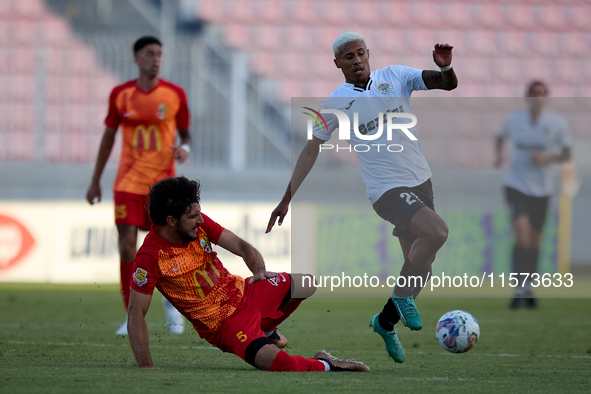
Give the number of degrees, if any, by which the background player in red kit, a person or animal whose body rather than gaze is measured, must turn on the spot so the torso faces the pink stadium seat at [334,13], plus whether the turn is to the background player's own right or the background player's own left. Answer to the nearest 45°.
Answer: approximately 135° to the background player's own left

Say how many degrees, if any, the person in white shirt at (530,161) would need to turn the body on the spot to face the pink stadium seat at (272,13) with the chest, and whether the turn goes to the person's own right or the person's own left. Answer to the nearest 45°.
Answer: approximately 135° to the person's own right

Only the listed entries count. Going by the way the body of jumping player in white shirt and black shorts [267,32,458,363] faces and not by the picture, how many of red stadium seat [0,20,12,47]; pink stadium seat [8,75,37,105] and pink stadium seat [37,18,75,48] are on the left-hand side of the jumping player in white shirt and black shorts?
0

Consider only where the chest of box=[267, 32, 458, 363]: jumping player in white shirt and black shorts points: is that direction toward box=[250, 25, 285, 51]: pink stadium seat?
no

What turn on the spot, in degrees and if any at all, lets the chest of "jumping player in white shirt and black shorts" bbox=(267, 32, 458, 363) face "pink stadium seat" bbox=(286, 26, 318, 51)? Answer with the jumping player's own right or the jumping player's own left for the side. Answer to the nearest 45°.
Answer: approximately 180°

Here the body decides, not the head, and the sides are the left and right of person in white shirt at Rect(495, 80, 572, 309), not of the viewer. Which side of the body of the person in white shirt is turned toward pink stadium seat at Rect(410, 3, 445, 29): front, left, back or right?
back

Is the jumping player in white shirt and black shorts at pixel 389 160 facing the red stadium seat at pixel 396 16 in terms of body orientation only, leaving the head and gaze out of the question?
no

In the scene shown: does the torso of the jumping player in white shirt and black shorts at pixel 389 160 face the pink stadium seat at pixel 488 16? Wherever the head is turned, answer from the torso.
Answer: no

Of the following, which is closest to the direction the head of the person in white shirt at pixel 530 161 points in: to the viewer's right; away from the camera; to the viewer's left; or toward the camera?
toward the camera

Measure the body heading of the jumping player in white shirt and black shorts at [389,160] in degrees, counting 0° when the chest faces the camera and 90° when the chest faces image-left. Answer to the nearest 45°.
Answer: approximately 0°

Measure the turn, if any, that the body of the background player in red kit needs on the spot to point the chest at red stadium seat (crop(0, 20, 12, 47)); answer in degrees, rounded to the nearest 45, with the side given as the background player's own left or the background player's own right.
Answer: approximately 180°

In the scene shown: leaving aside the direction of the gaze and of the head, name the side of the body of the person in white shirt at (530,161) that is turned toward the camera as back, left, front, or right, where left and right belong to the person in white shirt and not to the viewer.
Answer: front

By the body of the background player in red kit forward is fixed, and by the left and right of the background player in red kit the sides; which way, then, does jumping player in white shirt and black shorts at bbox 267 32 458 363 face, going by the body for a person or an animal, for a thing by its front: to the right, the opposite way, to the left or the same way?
the same way

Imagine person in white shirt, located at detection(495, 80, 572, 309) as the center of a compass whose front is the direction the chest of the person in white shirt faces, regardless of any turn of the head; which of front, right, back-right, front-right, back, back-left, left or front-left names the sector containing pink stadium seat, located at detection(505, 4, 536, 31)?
back

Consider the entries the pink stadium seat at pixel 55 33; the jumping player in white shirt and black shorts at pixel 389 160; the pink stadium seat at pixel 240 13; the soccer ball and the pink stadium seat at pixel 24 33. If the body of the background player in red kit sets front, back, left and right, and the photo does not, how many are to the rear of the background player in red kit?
3

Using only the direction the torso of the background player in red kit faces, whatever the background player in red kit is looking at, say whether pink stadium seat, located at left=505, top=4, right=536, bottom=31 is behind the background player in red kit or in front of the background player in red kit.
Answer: behind

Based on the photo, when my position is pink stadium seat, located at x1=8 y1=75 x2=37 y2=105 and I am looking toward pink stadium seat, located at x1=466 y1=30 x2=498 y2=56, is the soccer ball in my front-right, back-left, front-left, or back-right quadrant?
front-right

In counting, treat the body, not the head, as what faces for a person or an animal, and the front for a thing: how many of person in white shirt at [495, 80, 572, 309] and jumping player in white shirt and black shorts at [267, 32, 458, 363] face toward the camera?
2
